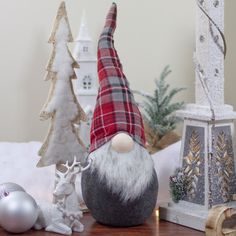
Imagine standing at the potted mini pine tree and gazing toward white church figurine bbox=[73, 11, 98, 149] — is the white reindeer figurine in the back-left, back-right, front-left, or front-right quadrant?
front-left

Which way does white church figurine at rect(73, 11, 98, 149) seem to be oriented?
toward the camera

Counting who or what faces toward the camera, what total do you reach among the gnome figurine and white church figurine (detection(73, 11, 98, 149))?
2

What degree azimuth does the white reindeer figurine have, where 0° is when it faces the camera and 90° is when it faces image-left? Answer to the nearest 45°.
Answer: approximately 315°

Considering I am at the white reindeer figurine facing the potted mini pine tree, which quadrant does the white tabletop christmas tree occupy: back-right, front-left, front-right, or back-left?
front-left

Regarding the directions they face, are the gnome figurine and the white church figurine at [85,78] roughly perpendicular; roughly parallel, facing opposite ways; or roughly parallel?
roughly parallel
